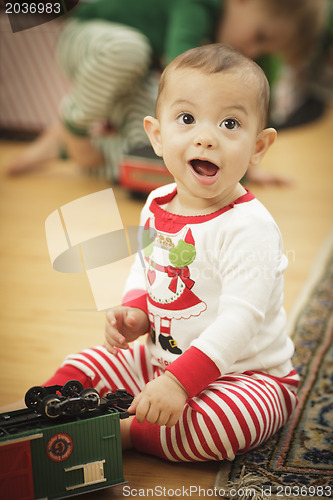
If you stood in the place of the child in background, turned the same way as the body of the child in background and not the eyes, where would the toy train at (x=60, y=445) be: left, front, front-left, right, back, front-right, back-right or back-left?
right

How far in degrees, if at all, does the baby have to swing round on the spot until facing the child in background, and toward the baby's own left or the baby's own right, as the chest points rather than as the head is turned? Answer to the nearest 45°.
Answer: approximately 135° to the baby's own right

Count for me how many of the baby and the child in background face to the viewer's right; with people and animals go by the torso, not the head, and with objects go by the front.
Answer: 1

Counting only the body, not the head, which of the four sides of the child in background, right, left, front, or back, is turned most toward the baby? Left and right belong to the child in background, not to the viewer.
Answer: right

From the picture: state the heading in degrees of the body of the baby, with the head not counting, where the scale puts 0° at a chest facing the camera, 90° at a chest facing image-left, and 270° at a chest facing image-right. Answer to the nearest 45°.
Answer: approximately 45°

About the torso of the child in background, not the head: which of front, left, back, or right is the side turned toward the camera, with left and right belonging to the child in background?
right

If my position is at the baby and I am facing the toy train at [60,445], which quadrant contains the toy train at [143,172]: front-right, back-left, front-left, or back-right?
back-right
